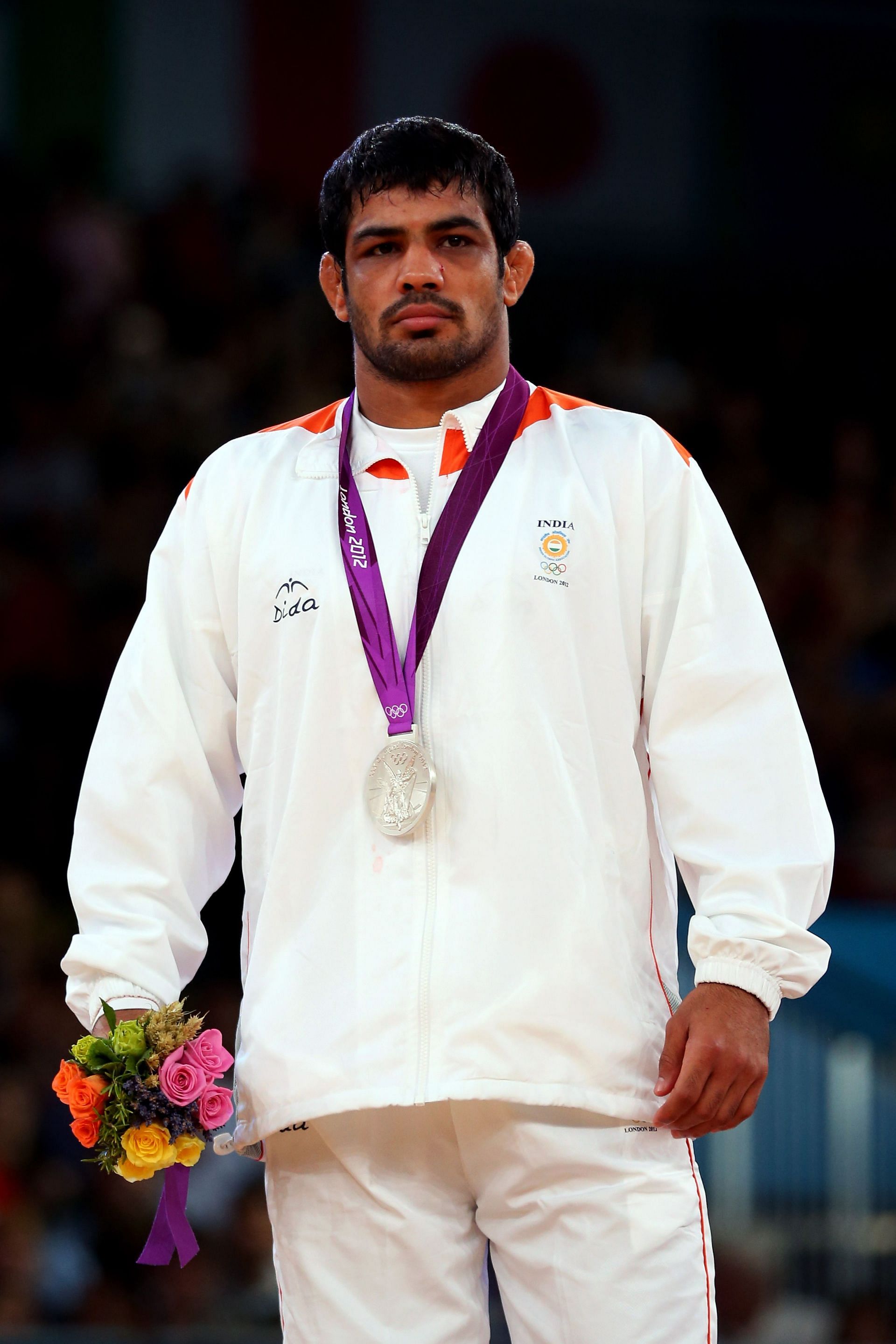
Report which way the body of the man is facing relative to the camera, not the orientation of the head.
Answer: toward the camera

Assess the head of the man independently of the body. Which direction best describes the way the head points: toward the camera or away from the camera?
toward the camera
